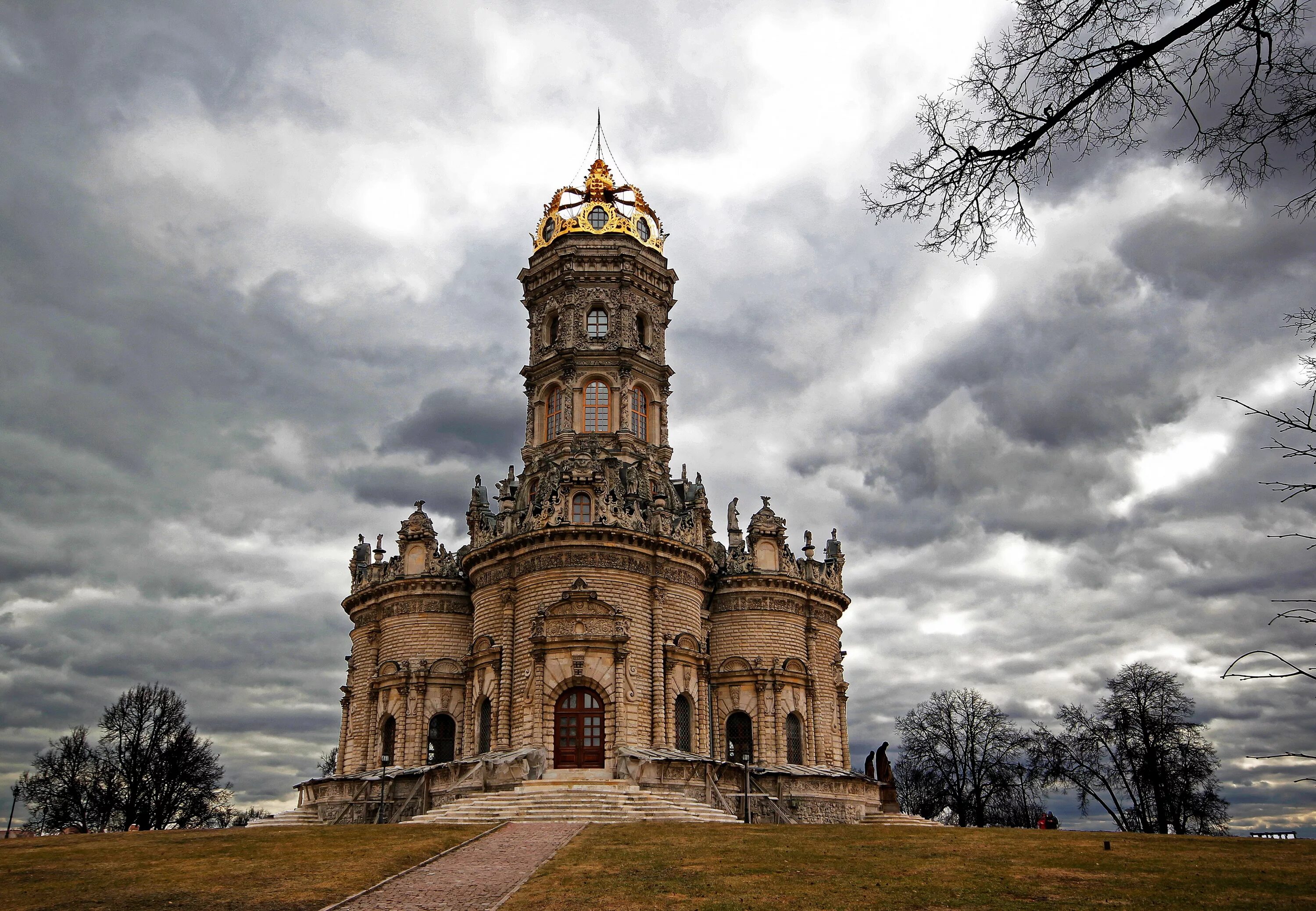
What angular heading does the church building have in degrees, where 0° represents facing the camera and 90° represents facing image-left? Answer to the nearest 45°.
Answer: approximately 0°

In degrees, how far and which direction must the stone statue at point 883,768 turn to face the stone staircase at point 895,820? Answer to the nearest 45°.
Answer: approximately 90° to its right

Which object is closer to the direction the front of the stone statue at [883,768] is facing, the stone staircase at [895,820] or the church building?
the stone staircase

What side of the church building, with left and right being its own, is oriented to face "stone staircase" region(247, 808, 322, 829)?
right

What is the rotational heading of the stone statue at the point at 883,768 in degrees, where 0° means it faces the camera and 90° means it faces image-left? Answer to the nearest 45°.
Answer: approximately 270°

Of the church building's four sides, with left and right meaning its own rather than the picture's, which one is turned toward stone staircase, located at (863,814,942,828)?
left

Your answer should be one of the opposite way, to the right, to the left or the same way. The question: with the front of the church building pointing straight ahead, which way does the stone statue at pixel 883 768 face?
to the left
